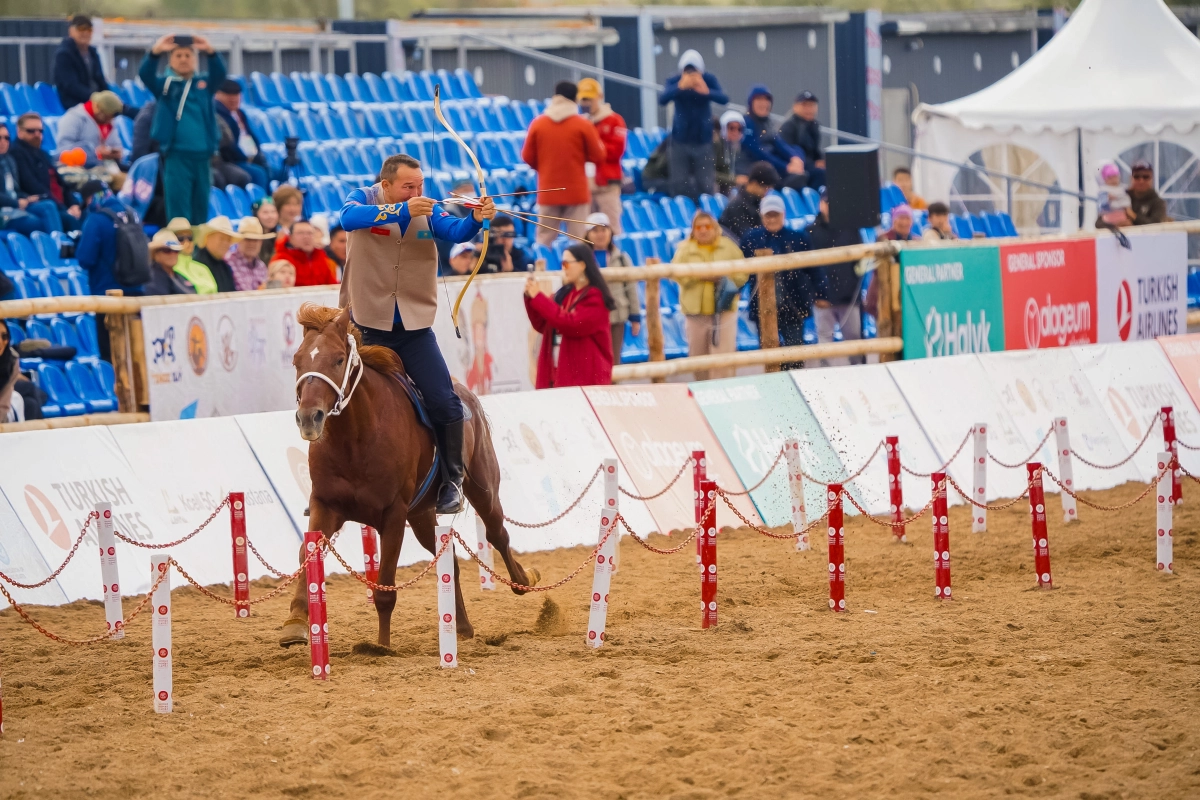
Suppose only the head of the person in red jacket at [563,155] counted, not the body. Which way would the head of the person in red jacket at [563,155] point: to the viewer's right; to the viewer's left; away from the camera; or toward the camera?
away from the camera

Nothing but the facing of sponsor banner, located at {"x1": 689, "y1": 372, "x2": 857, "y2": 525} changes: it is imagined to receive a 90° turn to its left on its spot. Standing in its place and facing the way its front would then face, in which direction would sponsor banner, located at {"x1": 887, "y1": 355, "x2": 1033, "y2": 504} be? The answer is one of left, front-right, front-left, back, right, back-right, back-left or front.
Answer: front-left

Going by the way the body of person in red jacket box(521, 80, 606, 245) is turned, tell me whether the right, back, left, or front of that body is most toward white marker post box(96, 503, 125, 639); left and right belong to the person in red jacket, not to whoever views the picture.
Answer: back

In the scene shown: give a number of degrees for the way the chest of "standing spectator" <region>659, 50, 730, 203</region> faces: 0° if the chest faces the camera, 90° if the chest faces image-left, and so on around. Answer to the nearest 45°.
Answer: approximately 0°

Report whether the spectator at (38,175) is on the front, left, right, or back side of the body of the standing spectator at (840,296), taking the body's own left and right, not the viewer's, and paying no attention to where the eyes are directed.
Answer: right

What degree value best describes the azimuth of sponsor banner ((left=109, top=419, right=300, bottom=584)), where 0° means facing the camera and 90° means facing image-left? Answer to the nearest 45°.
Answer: approximately 0°

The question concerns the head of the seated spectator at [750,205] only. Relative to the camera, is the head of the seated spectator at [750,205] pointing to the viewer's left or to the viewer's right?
to the viewer's left

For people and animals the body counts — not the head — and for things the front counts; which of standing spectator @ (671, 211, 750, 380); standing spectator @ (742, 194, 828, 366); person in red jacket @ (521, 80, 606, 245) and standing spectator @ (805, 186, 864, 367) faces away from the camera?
the person in red jacket

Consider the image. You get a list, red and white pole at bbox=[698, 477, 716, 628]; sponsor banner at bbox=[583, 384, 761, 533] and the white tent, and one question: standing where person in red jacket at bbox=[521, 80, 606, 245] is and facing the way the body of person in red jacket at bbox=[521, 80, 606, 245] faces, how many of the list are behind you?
2

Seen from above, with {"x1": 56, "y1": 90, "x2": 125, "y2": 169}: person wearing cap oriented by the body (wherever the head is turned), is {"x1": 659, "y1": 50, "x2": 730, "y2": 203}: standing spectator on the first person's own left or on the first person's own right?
on the first person's own left

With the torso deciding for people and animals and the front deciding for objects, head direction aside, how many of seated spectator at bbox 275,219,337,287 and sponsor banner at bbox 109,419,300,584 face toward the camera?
2
